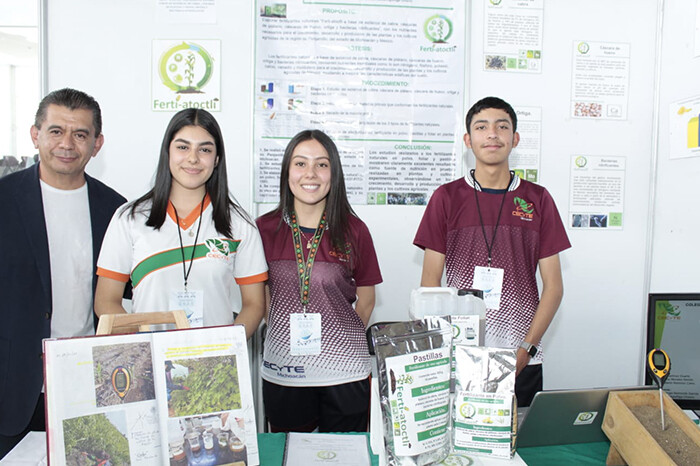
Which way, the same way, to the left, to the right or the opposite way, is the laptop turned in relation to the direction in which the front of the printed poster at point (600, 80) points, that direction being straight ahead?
the opposite way

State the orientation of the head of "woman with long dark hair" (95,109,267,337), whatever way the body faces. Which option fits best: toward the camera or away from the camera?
toward the camera

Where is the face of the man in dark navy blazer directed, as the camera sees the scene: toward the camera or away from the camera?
toward the camera

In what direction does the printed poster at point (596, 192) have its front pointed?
toward the camera

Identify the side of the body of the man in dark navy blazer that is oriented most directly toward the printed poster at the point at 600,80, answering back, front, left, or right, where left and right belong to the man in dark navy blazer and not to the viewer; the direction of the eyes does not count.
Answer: left

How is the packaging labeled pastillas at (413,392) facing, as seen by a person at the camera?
facing the viewer

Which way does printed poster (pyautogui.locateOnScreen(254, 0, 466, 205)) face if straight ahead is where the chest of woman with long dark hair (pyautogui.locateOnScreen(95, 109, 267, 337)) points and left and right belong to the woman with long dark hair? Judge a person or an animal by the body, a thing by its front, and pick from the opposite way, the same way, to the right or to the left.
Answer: the same way

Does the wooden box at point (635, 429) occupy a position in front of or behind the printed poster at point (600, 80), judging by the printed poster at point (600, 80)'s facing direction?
in front

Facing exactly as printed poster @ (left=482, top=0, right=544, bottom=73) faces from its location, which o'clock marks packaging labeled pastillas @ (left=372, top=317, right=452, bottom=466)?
The packaging labeled pastillas is roughly at 12 o'clock from the printed poster.

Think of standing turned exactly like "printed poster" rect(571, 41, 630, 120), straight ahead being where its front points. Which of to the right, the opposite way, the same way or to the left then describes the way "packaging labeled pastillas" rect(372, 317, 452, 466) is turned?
the same way

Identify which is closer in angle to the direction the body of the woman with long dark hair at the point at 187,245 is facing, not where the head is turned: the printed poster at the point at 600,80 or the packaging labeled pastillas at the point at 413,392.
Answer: the packaging labeled pastillas

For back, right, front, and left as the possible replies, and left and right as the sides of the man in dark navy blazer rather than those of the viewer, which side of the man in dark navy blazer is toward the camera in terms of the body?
front

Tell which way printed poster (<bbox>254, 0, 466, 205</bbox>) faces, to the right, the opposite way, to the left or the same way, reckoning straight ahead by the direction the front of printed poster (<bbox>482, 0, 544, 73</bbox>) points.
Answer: the same way

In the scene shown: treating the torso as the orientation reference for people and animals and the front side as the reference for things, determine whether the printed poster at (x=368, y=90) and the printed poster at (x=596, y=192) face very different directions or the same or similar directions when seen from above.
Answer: same or similar directions

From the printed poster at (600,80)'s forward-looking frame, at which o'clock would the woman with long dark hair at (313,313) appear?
The woman with long dark hair is roughly at 1 o'clock from the printed poster.

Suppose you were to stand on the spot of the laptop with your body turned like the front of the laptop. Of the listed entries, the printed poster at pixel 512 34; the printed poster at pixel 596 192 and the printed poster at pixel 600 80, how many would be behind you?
0
